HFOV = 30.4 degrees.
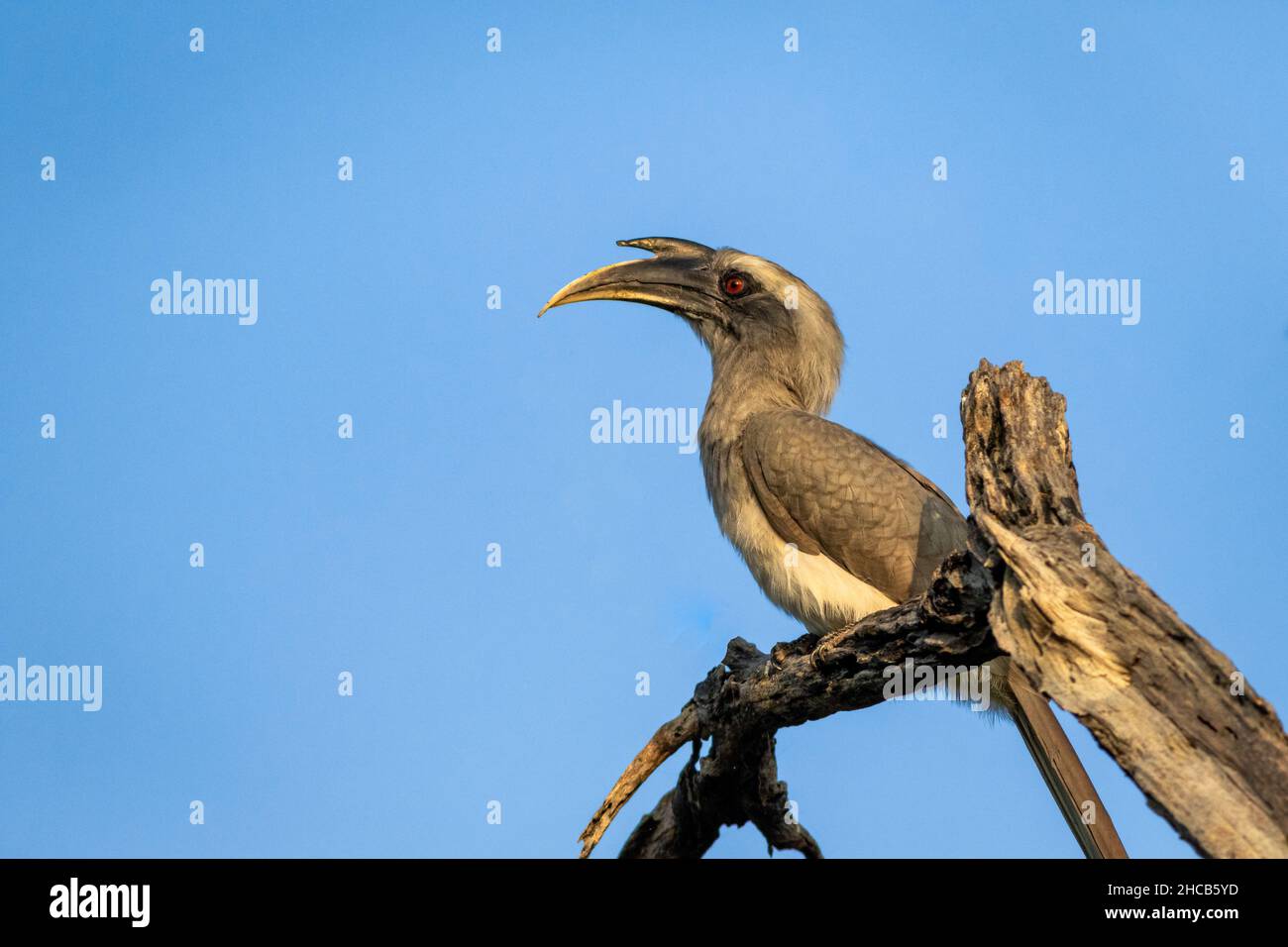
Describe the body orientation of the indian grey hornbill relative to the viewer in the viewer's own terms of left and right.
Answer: facing to the left of the viewer
